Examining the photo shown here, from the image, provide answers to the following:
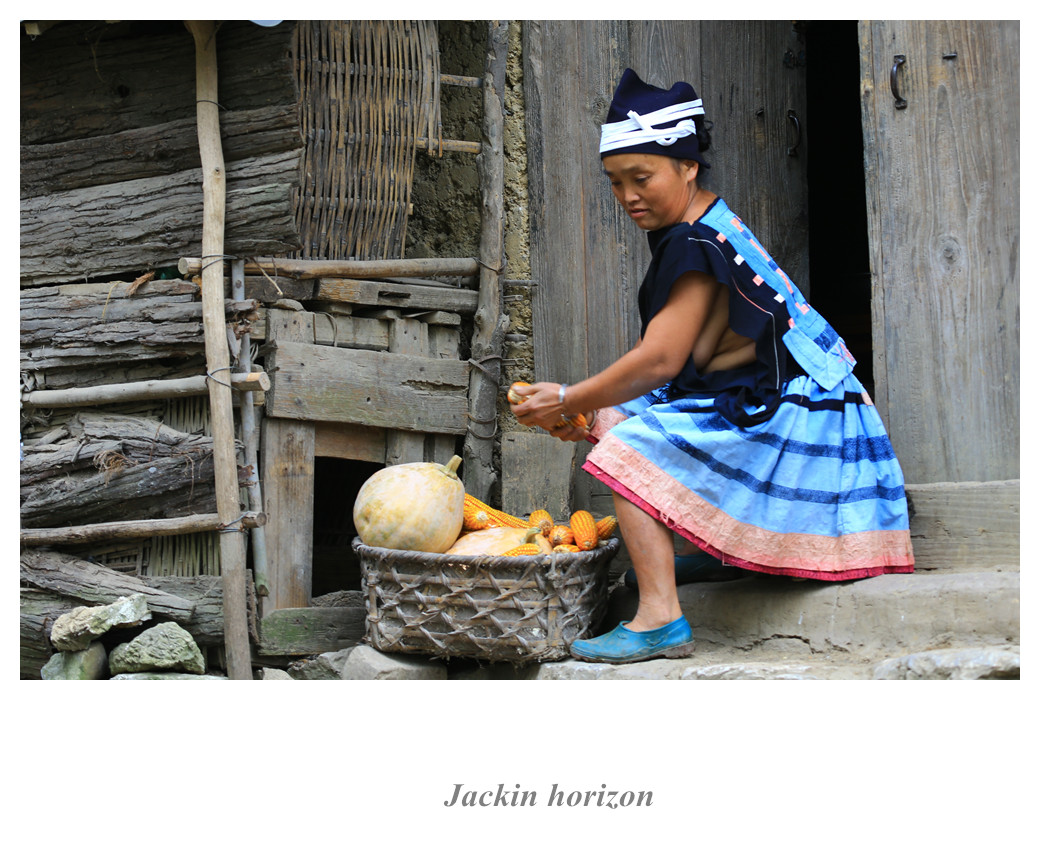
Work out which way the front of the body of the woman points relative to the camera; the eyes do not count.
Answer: to the viewer's left

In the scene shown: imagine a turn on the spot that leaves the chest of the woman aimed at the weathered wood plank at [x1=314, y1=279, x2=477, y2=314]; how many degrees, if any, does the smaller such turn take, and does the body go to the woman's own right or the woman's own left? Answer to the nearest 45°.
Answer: approximately 45° to the woman's own right
